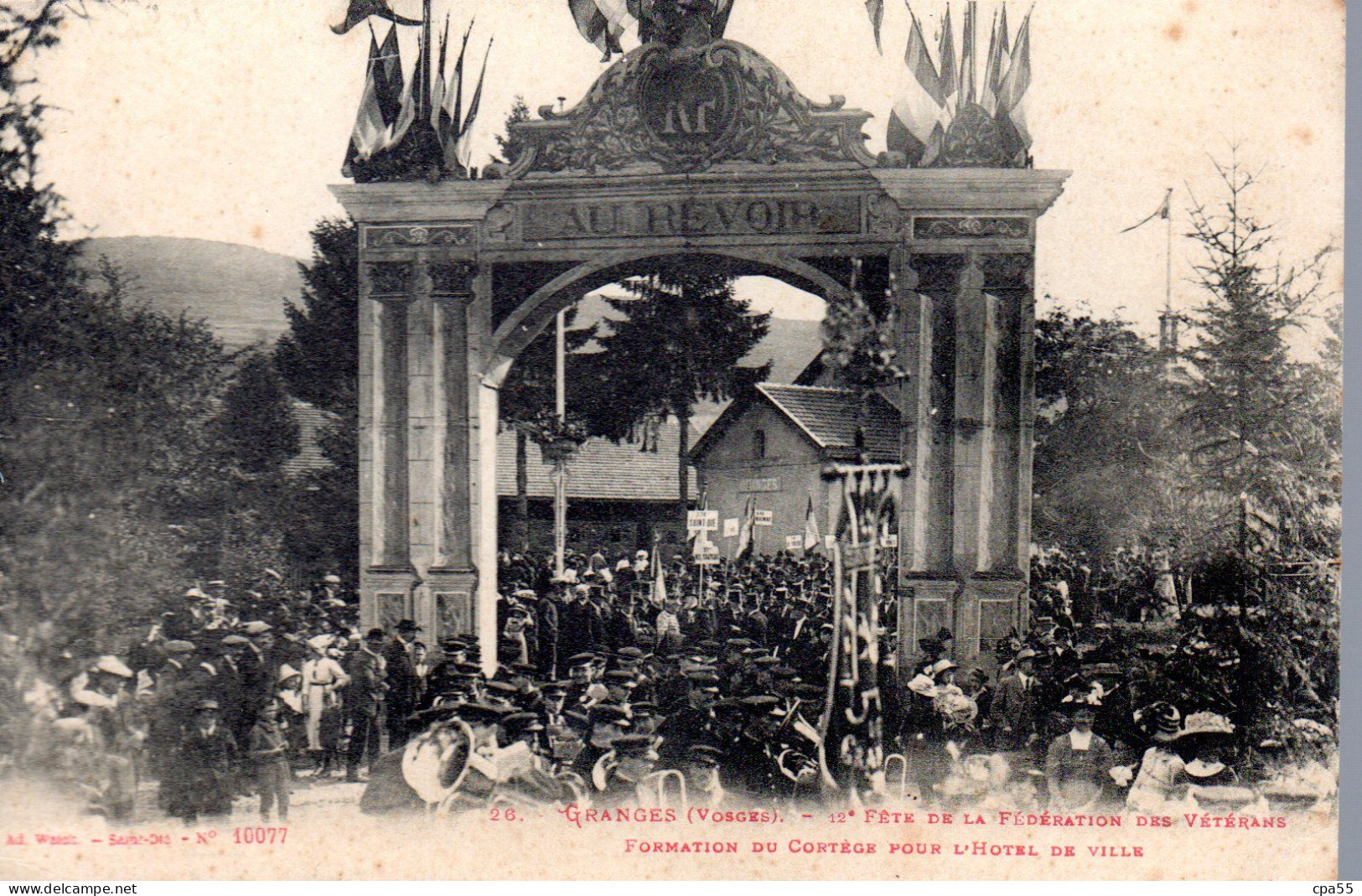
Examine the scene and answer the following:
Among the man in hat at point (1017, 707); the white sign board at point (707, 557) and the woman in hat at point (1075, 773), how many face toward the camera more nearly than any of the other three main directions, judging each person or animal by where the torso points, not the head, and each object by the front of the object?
3

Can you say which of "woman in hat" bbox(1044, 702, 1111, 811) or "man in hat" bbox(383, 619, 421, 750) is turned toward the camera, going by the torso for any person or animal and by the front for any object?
"woman in hat" bbox(1044, 702, 1111, 811)

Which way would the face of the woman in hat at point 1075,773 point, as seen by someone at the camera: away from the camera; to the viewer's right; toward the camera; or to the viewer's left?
toward the camera

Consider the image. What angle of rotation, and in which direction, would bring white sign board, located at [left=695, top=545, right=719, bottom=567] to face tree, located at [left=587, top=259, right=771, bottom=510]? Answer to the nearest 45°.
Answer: approximately 180°

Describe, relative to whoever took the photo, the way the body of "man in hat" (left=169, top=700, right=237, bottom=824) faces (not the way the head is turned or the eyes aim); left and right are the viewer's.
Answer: facing the viewer

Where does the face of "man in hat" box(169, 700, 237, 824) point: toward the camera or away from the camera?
toward the camera
